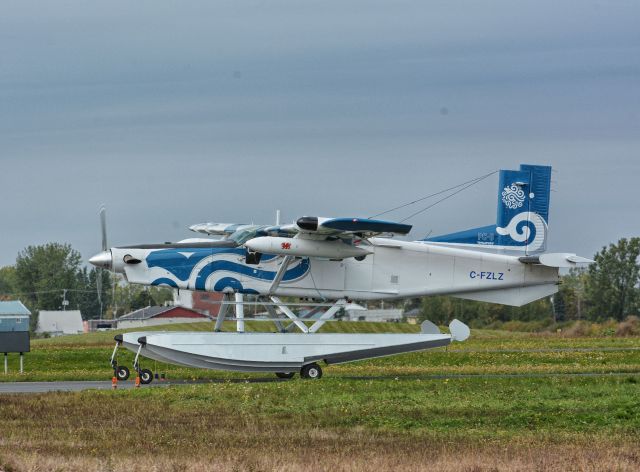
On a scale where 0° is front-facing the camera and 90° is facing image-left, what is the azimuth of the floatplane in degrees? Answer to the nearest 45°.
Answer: approximately 90°

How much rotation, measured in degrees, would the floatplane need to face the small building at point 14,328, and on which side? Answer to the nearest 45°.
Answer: approximately 45° to its right
